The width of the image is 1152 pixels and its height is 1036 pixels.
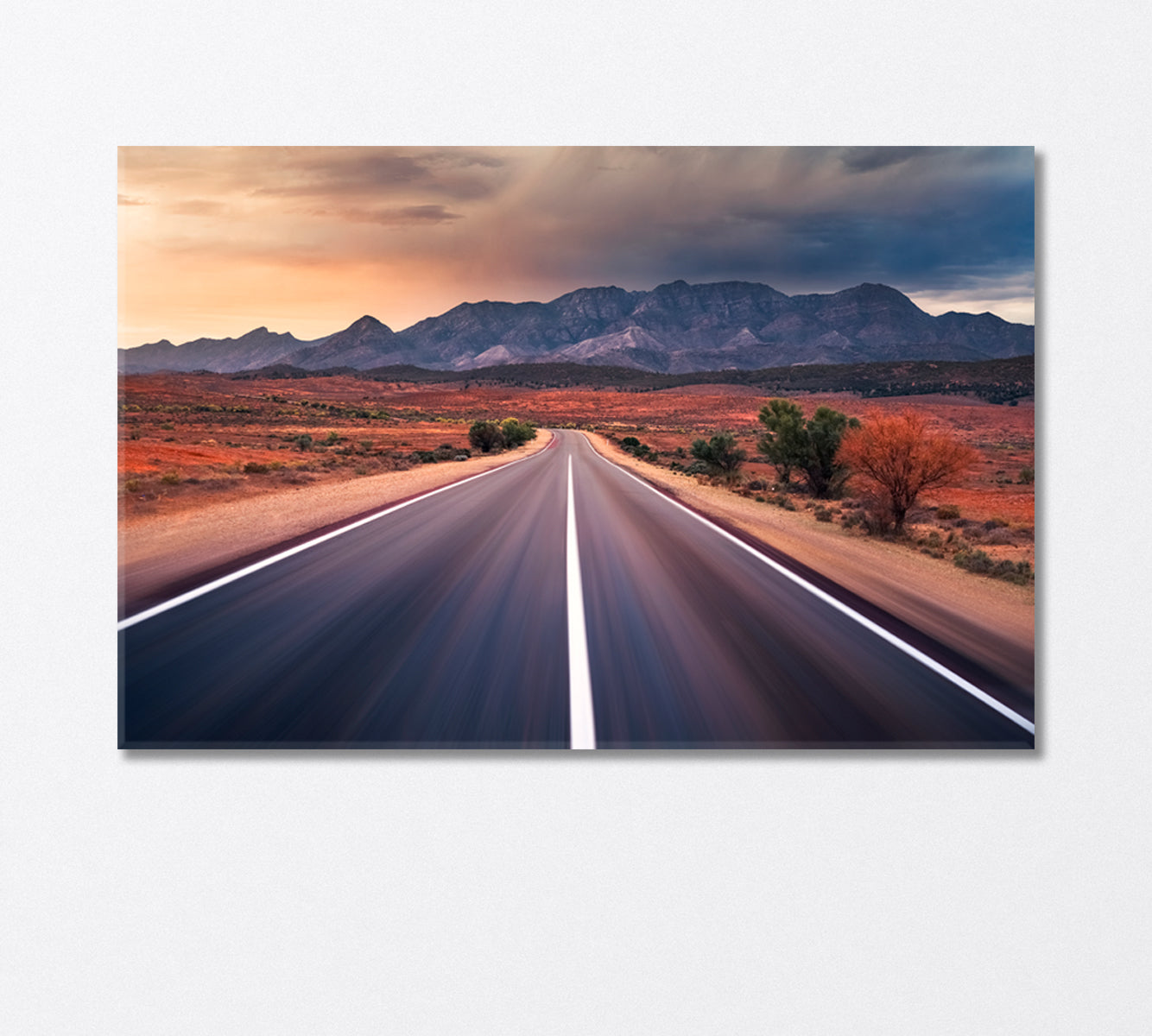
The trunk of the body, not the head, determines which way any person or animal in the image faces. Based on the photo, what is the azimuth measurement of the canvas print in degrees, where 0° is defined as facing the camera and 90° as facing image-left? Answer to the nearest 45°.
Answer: approximately 0°
